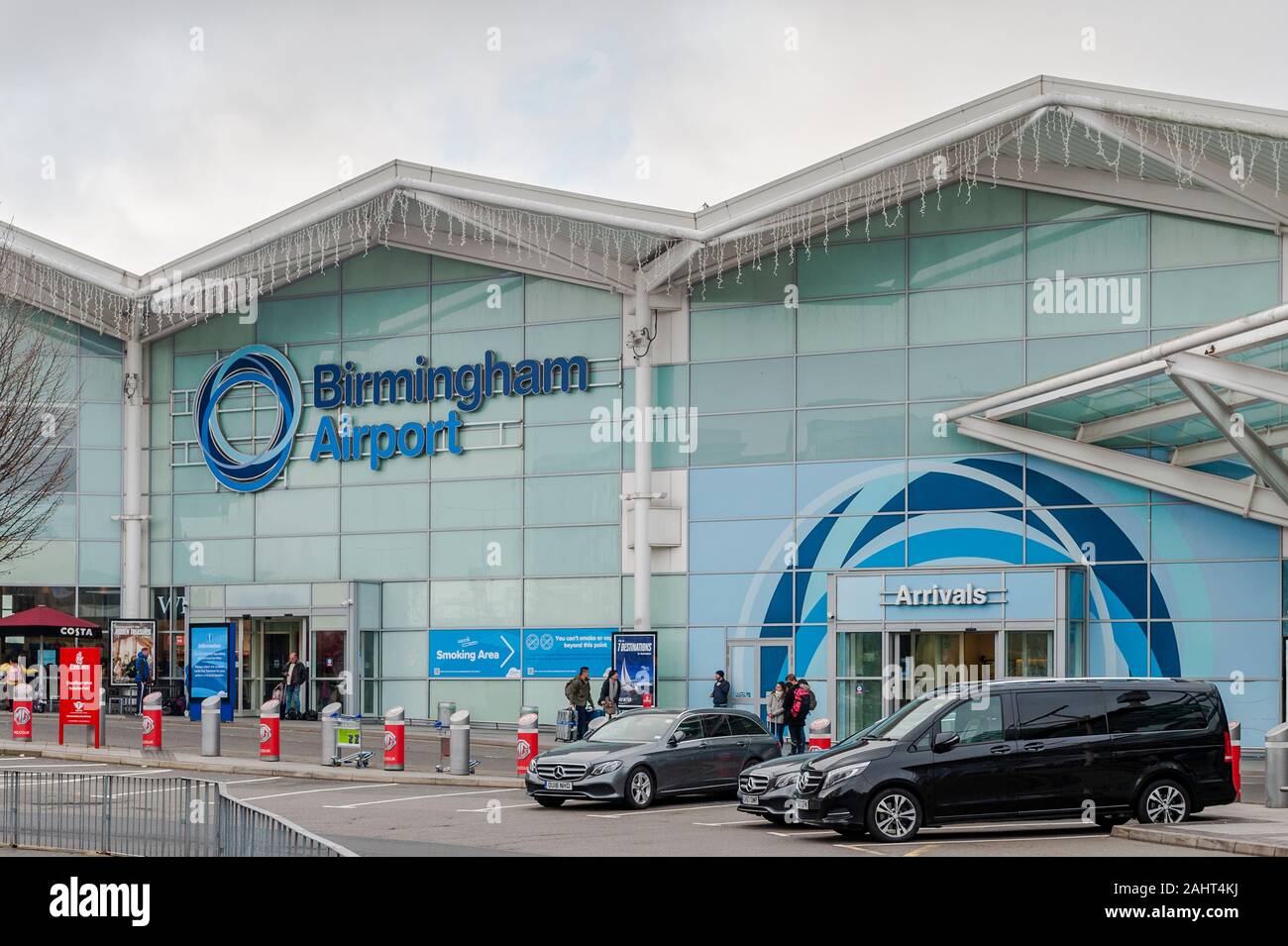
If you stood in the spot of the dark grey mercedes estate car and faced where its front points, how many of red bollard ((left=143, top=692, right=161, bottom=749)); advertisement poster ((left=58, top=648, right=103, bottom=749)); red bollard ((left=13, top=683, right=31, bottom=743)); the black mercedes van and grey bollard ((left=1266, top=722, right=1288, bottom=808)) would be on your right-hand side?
3

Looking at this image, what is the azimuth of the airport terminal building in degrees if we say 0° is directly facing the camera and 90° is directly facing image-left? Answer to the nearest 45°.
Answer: approximately 45°

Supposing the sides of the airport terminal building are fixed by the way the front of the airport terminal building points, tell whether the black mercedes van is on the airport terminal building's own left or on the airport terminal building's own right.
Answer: on the airport terminal building's own left

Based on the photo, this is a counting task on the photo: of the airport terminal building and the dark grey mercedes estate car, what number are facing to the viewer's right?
0

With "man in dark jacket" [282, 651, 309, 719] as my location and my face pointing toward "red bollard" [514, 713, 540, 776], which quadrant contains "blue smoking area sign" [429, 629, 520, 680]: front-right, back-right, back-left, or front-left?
front-left

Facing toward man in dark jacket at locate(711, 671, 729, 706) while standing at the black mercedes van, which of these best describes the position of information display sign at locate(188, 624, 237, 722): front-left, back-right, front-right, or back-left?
front-left

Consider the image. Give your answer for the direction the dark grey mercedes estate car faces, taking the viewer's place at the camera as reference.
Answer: facing the viewer and to the left of the viewer

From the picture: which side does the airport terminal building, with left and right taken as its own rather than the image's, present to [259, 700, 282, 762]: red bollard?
front

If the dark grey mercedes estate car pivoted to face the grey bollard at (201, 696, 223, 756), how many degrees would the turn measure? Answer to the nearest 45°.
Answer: approximately 90° to its right

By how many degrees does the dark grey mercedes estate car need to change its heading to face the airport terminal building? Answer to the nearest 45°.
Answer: approximately 135° to its right
